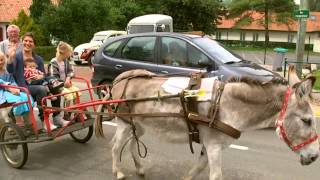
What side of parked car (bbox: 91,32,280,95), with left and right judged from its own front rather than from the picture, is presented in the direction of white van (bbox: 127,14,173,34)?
left

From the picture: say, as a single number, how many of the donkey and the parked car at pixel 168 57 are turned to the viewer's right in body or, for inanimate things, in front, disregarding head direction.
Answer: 2

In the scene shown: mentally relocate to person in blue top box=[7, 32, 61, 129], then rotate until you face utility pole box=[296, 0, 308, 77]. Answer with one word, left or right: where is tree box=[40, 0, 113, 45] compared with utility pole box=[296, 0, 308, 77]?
left

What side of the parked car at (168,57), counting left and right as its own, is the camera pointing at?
right

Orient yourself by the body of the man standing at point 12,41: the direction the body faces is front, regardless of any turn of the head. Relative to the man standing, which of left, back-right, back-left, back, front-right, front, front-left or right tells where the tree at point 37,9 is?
back

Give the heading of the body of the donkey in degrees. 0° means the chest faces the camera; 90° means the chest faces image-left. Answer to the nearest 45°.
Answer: approximately 270°

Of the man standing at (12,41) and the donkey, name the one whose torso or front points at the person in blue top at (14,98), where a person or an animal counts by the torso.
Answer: the man standing

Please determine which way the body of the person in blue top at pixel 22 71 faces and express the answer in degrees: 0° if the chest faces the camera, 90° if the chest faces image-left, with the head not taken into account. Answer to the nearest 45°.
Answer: approximately 315°

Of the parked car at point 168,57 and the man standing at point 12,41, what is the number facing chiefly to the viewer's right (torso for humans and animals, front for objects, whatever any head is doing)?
1

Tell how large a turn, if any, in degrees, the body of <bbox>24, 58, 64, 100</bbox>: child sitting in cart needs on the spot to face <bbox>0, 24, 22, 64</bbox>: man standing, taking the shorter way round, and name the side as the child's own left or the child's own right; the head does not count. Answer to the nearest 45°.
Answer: approximately 180°

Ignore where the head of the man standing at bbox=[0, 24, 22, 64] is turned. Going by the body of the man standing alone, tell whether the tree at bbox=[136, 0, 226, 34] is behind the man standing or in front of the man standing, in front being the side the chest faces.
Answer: behind

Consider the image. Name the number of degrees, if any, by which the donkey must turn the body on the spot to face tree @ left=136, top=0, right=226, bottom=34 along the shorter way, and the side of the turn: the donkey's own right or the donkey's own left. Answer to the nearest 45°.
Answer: approximately 90° to the donkey's own left

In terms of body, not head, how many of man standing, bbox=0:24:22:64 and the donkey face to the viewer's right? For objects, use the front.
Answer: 1
